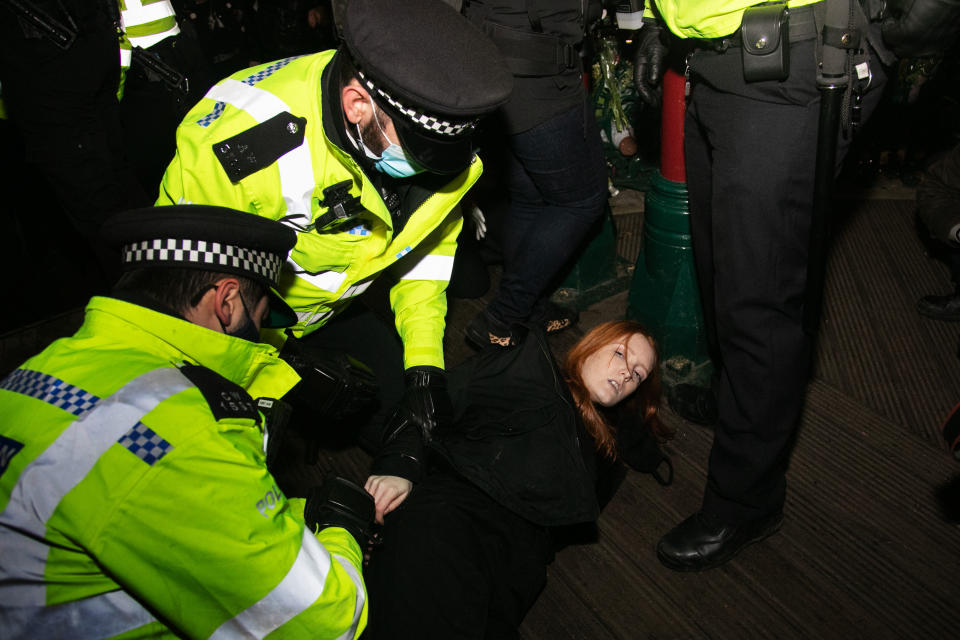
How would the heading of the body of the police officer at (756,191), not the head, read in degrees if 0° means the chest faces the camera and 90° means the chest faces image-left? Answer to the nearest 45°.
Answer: approximately 45°

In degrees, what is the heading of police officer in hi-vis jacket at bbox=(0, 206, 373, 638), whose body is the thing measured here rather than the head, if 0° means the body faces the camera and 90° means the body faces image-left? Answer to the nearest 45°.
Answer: approximately 225°

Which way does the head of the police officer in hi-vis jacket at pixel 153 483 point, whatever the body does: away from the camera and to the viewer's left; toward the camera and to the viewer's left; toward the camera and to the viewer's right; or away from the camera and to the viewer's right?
away from the camera and to the viewer's right

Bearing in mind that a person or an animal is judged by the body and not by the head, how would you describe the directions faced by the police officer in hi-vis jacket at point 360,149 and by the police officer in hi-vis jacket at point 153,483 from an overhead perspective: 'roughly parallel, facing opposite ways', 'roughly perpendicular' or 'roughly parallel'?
roughly perpendicular
